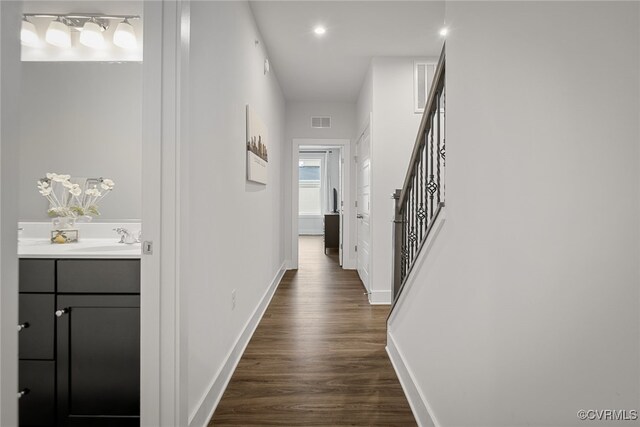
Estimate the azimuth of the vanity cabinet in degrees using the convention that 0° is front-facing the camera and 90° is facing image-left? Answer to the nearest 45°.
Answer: approximately 0°

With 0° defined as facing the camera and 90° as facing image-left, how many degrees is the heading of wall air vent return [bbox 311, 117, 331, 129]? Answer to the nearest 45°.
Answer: approximately 0°

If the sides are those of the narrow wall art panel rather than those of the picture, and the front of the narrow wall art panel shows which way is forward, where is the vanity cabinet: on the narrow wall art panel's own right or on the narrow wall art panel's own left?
on the narrow wall art panel's own right

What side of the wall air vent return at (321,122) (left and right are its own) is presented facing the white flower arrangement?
front

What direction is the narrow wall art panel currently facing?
to the viewer's right

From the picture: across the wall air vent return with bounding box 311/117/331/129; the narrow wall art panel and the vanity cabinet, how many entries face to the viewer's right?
1

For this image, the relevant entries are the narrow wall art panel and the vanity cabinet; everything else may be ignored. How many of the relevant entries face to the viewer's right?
1
